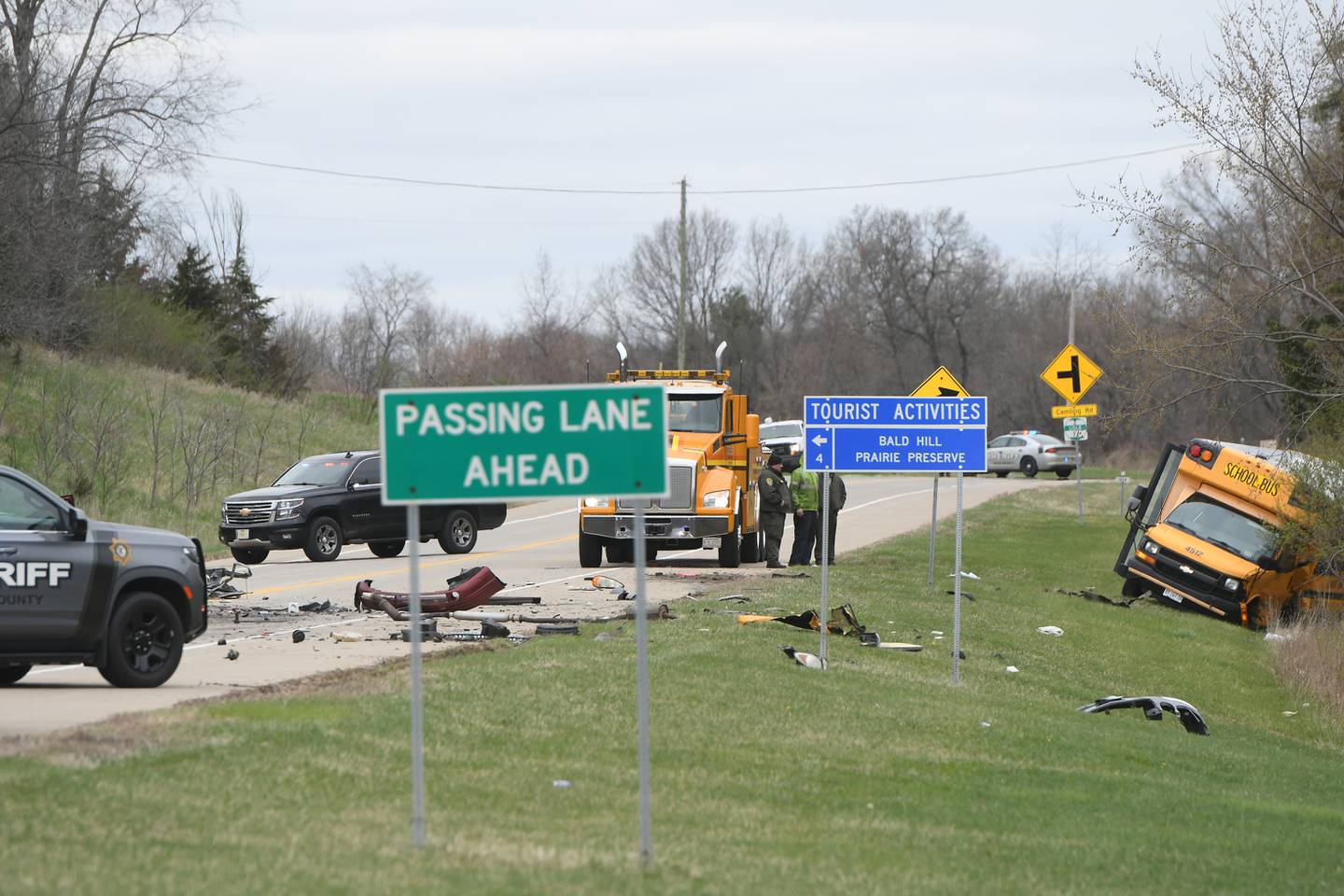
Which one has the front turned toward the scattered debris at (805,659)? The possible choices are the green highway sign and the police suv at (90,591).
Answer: the police suv

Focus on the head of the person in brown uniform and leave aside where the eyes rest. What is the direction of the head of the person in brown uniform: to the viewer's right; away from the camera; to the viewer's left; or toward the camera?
to the viewer's right

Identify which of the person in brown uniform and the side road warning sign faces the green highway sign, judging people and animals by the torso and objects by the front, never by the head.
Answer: the side road warning sign

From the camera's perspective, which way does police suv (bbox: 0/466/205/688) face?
to the viewer's right

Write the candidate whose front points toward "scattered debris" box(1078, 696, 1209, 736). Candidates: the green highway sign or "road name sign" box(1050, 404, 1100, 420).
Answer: the road name sign

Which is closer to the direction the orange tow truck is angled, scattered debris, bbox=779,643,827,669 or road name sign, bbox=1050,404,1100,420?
the scattered debris

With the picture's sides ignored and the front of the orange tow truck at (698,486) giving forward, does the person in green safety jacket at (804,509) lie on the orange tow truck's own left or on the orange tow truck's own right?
on the orange tow truck's own left

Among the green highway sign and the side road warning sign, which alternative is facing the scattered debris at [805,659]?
the side road warning sign

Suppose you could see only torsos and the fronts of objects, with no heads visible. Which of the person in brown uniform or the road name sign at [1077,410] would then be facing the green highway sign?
the road name sign
